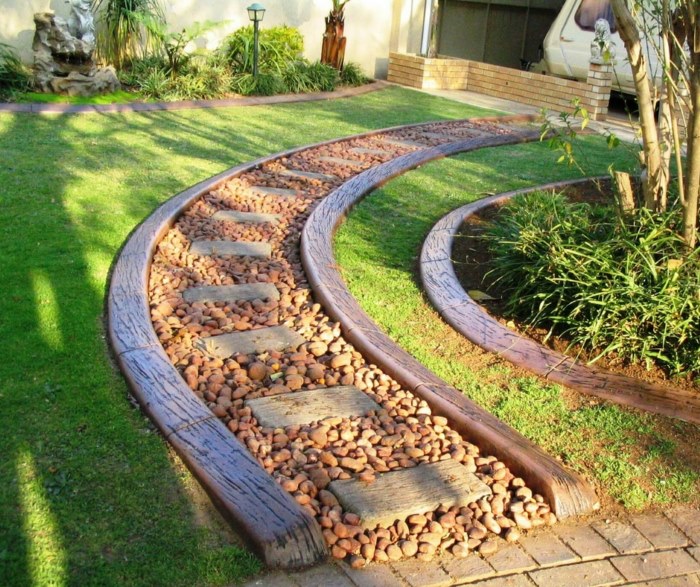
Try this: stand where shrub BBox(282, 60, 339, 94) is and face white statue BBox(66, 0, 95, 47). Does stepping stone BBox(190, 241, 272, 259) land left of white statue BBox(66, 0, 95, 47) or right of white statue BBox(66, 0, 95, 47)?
left

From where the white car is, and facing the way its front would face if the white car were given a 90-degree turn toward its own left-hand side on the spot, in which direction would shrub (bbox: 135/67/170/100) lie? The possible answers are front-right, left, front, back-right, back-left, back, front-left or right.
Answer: back

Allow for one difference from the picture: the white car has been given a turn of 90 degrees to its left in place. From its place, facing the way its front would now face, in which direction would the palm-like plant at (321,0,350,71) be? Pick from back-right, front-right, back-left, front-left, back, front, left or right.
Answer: back-left

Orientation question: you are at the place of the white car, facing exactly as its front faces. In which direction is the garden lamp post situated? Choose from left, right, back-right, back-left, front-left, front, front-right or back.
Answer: back

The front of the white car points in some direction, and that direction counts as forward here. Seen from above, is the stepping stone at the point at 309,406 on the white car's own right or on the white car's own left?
on the white car's own right

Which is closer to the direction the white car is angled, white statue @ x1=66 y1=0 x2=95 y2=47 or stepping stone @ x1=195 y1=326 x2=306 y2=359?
the stepping stone

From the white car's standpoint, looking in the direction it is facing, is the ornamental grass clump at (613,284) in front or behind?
in front

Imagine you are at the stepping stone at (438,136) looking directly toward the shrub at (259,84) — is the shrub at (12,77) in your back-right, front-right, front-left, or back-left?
front-left

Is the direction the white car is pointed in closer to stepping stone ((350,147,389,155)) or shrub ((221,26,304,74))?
the stepping stone

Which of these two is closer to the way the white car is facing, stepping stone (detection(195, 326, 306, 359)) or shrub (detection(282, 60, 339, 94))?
the stepping stone

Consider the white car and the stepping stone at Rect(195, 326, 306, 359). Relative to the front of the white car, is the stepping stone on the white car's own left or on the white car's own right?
on the white car's own right

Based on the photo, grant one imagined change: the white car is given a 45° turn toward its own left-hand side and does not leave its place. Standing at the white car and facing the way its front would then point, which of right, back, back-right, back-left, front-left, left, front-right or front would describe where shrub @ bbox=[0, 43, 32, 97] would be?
back-right

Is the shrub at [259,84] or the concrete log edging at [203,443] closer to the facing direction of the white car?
the concrete log edging
